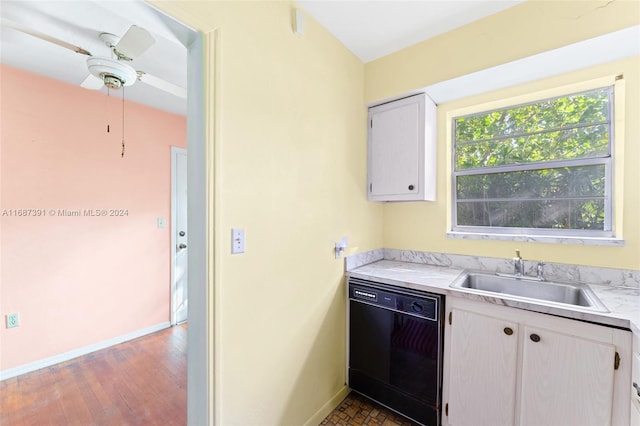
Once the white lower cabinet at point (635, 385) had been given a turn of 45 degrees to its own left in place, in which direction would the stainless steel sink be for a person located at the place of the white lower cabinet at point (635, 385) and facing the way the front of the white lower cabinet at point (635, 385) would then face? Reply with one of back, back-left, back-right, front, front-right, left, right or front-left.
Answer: right

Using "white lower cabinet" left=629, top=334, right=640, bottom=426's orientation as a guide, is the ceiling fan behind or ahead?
ahead

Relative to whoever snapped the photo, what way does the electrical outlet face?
facing the viewer

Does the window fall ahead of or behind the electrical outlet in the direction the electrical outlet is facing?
ahead

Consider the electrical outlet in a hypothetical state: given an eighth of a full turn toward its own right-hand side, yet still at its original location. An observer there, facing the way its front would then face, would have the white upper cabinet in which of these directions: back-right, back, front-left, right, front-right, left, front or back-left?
left

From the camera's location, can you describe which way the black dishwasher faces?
facing the viewer and to the left of the viewer

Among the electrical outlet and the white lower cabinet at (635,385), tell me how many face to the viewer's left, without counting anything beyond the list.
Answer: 1

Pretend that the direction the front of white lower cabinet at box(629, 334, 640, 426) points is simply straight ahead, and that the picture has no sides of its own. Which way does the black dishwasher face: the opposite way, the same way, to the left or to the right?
to the left

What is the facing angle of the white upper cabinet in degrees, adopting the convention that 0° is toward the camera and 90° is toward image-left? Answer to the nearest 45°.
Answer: approximately 45°

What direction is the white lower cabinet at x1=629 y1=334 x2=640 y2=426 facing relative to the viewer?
to the viewer's left
